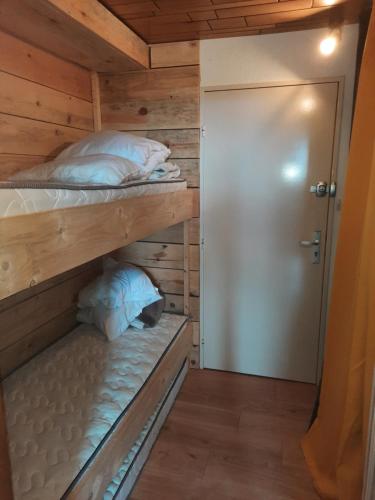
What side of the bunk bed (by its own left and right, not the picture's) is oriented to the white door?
left

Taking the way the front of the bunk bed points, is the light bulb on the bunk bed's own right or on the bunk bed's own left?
on the bunk bed's own left

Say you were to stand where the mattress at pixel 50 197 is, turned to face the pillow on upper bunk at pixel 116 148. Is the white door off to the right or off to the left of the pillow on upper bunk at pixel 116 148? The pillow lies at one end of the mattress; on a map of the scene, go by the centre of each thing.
right

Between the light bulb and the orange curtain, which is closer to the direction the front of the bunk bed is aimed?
the orange curtain

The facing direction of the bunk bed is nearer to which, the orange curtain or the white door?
the orange curtain

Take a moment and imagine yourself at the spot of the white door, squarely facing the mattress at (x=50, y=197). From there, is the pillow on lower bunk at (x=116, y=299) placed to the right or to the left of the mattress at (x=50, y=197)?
right
